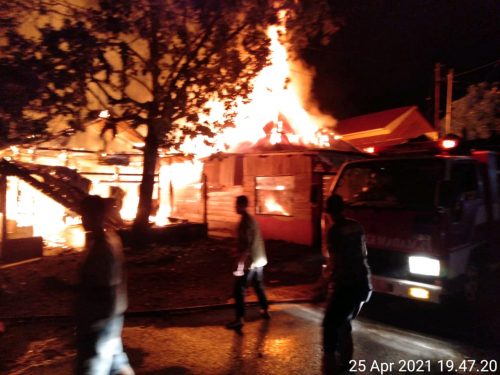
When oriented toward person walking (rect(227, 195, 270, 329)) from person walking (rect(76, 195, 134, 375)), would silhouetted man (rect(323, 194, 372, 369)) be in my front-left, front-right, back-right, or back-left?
front-right

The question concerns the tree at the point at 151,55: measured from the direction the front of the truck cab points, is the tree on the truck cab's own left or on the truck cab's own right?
on the truck cab's own right

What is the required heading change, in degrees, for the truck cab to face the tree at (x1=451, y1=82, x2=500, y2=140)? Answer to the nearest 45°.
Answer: approximately 135° to its right

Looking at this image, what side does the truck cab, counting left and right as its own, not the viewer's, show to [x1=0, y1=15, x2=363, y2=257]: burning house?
right

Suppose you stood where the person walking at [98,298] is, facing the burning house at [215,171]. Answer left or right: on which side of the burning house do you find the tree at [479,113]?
right

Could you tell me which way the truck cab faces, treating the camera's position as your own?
facing the viewer and to the left of the viewer

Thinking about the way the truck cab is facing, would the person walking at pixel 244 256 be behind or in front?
in front

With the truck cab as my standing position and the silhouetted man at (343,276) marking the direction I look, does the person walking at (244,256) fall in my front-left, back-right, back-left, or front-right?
front-right

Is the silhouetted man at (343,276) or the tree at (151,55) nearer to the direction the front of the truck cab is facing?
the silhouetted man

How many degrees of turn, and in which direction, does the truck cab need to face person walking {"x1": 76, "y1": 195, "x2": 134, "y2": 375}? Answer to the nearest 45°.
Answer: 0° — it already faces them

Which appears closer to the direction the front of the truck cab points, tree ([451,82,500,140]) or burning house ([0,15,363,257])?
the burning house

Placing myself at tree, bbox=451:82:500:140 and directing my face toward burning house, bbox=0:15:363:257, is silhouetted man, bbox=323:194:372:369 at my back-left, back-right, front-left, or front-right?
front-left

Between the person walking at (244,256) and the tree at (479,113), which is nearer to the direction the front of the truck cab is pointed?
the person walking

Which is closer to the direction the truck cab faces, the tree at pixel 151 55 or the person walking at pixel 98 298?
the person walking

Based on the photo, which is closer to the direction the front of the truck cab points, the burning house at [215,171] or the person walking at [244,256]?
the person walking

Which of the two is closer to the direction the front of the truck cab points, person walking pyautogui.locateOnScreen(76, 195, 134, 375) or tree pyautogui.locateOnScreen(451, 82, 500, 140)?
the person walking
